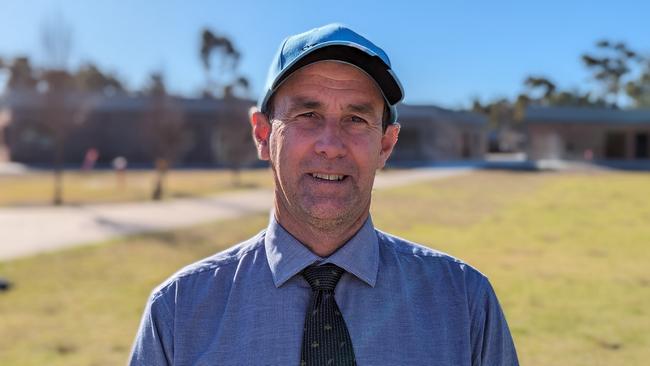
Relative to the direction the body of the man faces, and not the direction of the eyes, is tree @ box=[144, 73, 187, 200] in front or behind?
behind

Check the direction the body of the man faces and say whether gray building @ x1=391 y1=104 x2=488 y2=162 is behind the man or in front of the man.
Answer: behind

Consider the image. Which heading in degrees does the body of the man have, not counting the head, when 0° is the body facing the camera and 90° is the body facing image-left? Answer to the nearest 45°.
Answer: approximately 0°

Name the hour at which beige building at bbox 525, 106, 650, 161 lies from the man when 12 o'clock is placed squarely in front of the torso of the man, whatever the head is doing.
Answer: The beige building is roughly at 7 o'clock from the man.

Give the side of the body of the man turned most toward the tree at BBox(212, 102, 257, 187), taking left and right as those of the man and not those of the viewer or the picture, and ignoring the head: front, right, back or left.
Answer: back

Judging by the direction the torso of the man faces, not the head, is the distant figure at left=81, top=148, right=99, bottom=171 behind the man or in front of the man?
behind
